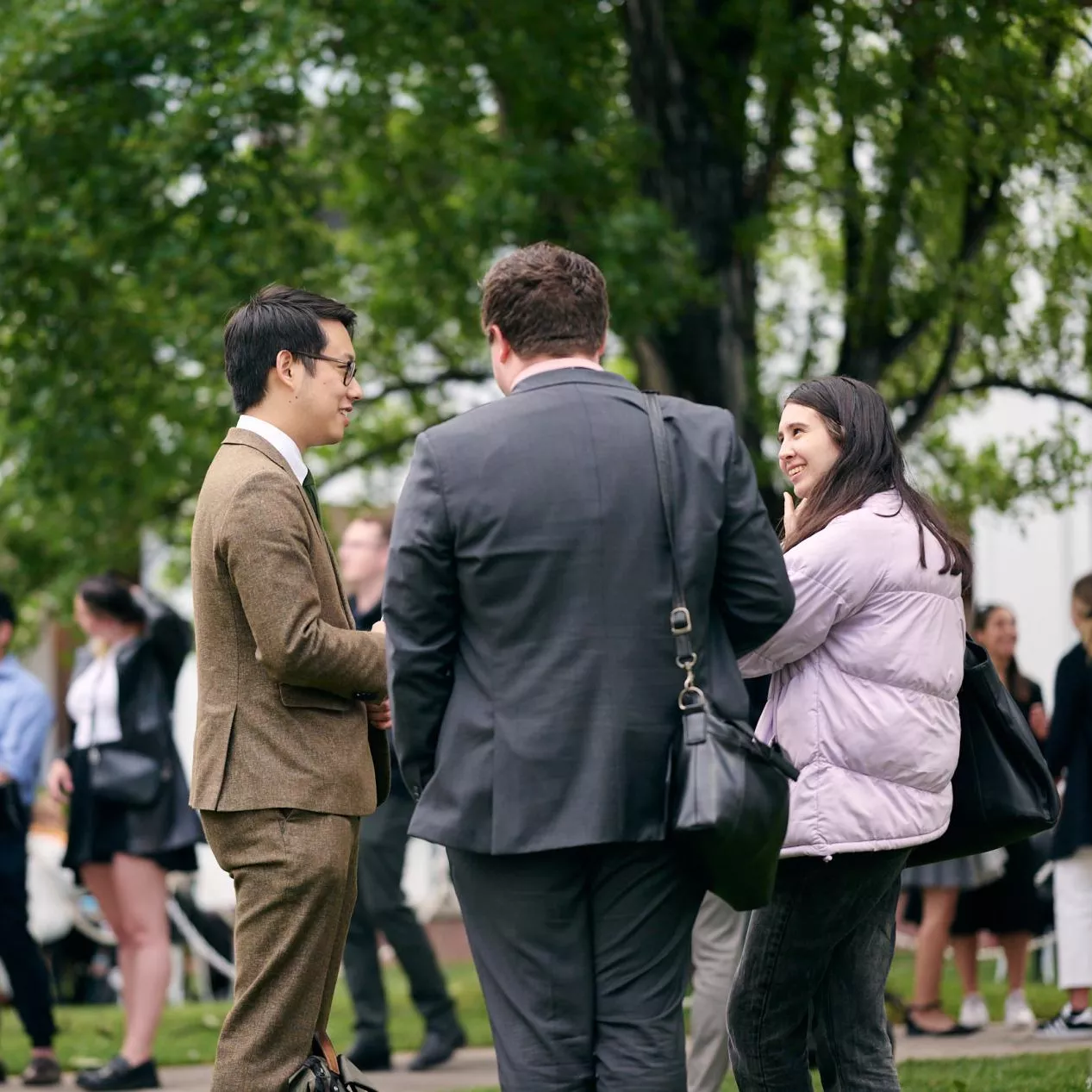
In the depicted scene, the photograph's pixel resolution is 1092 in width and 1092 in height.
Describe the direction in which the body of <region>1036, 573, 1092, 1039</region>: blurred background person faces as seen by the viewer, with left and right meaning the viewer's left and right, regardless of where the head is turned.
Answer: facing to the left of the viewer

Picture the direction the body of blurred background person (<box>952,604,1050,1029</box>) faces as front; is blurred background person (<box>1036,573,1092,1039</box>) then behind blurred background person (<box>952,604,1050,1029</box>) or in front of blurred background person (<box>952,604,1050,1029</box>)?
in front

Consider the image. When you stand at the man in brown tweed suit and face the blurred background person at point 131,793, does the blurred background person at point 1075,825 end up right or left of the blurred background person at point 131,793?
right

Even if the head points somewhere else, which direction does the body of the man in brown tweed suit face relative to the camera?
to the viewer's right

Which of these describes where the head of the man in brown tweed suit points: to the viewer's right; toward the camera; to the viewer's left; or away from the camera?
to the viewer's right

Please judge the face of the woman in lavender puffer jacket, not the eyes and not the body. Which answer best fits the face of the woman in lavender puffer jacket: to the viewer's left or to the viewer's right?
to the viewer's left

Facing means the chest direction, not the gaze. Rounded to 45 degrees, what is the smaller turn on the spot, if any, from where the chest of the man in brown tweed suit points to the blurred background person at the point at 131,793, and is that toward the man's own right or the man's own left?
approximately 90° to the man's own left

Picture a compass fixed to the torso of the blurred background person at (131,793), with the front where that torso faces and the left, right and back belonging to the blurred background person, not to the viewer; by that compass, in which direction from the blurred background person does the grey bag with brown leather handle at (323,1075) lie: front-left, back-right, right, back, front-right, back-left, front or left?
front-left

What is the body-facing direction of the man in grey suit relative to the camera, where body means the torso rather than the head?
away from the camera

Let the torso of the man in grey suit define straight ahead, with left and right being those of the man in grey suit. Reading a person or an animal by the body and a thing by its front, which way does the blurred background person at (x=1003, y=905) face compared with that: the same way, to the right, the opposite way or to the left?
the opposite way

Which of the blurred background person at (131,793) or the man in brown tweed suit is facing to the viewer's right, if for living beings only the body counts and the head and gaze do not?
the man in brown tweed suit

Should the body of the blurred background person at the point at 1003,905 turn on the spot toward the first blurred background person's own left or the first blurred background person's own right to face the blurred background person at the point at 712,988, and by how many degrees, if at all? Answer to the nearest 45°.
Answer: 0° — they already face them

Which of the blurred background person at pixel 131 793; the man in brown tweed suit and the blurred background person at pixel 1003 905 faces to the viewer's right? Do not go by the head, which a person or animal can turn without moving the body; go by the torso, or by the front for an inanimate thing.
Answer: the man in brown tweed suit
